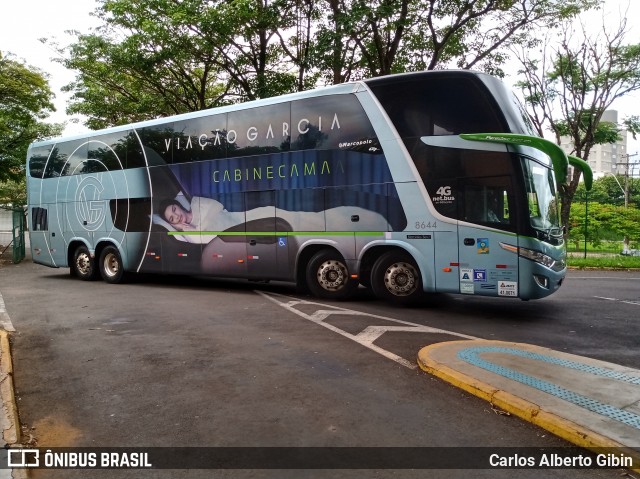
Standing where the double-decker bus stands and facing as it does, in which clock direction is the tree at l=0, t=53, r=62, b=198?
The tree is roughly at 6 o'clock from the double-decker bus.

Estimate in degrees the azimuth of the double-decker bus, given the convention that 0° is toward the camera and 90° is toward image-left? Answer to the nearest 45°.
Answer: approximately 315°

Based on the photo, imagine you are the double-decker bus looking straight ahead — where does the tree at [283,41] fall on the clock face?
The tree is roughly at 7 o'clock from the double-decker bus.
